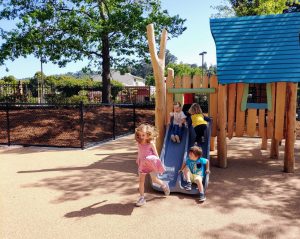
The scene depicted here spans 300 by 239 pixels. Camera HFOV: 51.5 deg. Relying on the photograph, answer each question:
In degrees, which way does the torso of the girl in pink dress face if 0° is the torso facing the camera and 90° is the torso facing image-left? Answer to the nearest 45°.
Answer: approximately 45°

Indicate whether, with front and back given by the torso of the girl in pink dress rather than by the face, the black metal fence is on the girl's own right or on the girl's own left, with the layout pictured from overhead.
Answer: on the girl's own right

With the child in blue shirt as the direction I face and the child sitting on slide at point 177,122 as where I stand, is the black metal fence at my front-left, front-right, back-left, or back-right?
back-right

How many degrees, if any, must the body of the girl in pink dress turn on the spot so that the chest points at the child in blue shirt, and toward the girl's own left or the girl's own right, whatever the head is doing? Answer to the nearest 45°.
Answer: approximately 180°

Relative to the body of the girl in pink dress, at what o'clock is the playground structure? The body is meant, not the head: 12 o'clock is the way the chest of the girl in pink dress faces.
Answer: The playground structure is roughly at 6 o'clock from the girl in pink dress.

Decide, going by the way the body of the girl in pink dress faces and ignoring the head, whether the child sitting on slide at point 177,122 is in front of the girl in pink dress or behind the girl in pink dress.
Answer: behind
